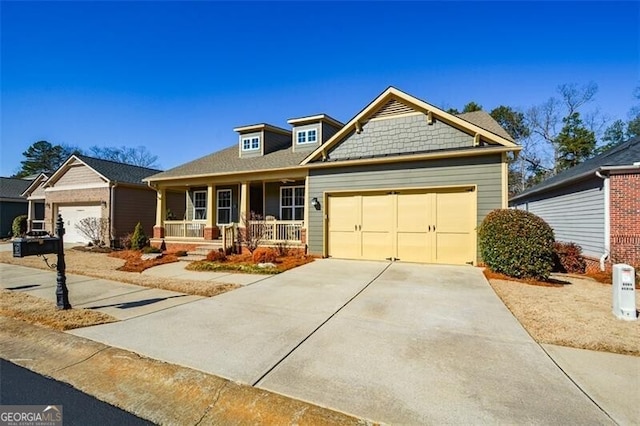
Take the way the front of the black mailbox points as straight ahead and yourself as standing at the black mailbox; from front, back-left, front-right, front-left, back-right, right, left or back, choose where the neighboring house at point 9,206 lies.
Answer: back-right

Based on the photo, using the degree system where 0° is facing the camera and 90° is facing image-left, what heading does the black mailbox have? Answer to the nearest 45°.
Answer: approximately 45°

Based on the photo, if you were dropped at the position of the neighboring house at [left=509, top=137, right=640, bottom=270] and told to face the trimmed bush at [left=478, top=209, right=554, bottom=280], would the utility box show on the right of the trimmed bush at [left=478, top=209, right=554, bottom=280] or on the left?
left

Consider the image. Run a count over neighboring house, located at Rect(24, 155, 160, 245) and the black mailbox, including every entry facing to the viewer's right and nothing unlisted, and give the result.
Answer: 0

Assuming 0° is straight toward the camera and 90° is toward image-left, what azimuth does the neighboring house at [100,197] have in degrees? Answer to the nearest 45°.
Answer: approximately 45°

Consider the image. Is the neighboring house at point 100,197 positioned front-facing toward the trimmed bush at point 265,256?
no

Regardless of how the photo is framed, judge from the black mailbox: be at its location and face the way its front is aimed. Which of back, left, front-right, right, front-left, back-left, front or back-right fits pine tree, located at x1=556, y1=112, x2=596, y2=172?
back-left

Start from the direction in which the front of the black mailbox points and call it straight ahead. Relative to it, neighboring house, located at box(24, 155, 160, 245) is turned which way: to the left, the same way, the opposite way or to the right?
the same way

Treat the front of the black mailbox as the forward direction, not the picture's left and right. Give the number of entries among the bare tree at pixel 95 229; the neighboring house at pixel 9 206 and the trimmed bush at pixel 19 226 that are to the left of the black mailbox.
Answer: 0

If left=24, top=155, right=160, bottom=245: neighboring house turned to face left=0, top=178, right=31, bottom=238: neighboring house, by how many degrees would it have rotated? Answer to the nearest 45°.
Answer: approximately 90° to its right

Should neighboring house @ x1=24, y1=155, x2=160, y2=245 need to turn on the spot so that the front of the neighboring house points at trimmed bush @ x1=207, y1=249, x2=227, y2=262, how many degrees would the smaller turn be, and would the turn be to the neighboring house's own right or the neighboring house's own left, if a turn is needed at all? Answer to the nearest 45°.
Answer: approximately 45° to the neighboring house's own left

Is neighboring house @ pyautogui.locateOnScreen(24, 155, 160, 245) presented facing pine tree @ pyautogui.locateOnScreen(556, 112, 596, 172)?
no
